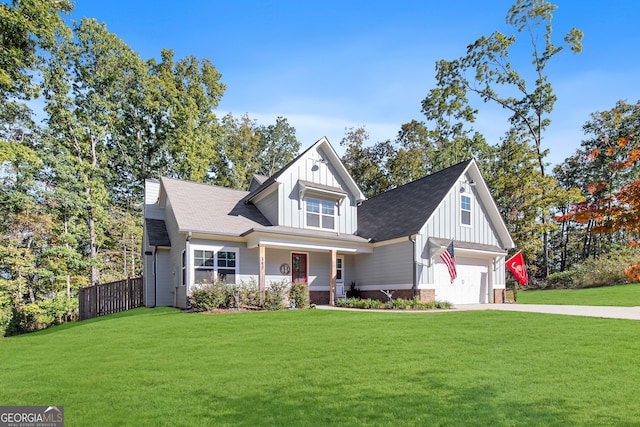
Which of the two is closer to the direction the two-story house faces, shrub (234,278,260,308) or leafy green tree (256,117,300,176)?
the shrub

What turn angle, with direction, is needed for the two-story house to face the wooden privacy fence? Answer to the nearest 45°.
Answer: approximately 135° to its right

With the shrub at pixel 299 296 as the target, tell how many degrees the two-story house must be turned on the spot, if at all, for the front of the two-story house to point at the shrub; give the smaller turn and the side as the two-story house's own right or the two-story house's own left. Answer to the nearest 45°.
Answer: approximately 45° to the two-story house's own right

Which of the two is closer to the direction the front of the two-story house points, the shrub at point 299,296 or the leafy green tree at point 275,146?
the shrub

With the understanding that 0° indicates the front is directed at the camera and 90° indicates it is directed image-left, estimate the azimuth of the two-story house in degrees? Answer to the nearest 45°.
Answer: approximately 315°

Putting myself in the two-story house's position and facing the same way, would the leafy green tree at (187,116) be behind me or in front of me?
behind

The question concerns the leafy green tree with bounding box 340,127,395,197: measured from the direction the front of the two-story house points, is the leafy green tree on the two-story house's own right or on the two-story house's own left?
on the two-story house's own left
